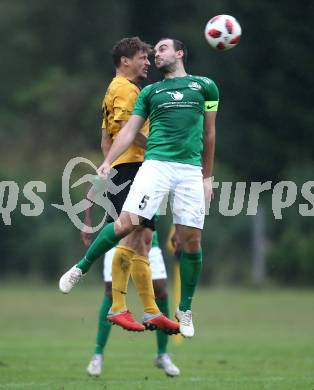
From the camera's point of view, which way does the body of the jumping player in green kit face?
toward the camera

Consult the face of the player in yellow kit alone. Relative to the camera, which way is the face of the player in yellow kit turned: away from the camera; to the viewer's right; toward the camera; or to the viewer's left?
to the viewer's right

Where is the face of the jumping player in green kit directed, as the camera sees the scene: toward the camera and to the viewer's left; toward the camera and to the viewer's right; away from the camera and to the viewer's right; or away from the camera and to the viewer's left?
toward the camera and to the viewer's left

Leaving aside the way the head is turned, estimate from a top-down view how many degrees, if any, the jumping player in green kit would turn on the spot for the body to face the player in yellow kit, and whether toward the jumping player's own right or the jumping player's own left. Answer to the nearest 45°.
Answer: approximately 135° to the jumping player's own right
